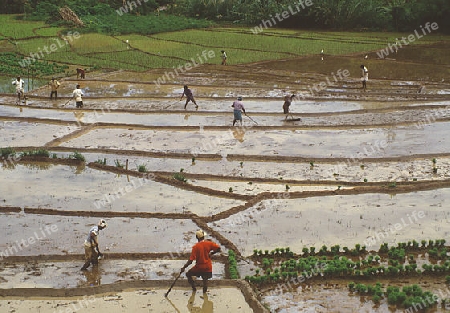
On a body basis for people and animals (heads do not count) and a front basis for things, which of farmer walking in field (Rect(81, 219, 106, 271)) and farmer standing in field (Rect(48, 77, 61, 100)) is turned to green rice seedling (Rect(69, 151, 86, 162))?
farmer standing in field (Rect(48, 77, 61, 100))

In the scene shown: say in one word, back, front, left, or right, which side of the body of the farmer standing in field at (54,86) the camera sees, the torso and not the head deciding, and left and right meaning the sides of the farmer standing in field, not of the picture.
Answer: front

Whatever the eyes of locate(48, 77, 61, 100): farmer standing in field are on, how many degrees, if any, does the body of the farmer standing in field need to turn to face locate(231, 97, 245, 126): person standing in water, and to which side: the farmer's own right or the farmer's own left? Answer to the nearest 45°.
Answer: approximately 45° to the farmer's own left

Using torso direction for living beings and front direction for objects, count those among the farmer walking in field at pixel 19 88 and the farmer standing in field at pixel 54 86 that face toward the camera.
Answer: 2

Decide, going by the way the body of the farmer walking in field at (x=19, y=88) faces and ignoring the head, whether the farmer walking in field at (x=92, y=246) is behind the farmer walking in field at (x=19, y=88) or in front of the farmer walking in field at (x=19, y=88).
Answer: in front

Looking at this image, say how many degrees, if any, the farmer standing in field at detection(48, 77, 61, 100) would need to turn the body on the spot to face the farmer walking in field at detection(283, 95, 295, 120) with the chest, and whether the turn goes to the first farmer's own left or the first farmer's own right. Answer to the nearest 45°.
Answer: approximately 45° to the first farmer's own left

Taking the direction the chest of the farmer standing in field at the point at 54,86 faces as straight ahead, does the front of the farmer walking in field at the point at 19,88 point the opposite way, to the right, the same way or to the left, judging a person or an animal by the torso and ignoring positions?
the same way

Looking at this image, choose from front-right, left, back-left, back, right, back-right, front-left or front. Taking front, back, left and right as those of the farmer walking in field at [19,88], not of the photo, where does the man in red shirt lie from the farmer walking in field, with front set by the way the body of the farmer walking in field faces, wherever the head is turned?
front

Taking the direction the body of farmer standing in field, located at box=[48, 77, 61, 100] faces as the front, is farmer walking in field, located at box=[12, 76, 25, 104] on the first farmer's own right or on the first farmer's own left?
on the first farmer's own right

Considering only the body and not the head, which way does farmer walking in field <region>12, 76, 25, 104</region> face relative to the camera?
toward the camera

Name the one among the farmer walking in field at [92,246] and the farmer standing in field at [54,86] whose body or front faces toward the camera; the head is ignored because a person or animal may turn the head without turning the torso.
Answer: the farmer standing in field at [54,86]
